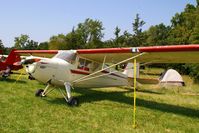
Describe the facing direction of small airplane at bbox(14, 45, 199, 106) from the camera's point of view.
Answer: facing the viewer and to the left of the viewer

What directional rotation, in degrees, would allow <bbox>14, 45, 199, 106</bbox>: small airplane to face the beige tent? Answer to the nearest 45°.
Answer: approximately 180°

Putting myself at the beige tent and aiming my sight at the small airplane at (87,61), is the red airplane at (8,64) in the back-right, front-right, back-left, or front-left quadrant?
front-right

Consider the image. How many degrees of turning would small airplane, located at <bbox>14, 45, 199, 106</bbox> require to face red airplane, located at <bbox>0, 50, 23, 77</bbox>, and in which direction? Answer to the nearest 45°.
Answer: approximately 90° to its right
